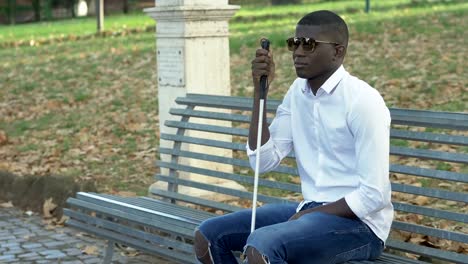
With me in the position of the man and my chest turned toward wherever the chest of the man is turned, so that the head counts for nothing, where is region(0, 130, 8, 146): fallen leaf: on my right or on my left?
on my right

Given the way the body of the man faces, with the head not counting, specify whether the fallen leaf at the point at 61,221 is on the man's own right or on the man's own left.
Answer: on the man's own right

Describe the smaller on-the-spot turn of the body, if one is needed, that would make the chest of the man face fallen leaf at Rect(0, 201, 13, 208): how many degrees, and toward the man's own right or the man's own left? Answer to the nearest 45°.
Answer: approximately 90° to the man's own right

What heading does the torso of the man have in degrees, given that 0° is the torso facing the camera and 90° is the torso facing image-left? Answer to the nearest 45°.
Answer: approximately 45°

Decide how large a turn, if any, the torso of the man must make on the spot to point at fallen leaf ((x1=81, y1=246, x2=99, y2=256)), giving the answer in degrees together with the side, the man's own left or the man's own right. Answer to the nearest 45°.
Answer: approximately 90° to the man's own right
